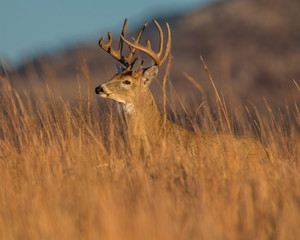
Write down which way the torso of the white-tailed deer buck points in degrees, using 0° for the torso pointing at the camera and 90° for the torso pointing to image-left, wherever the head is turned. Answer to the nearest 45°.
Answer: approximately 90°
